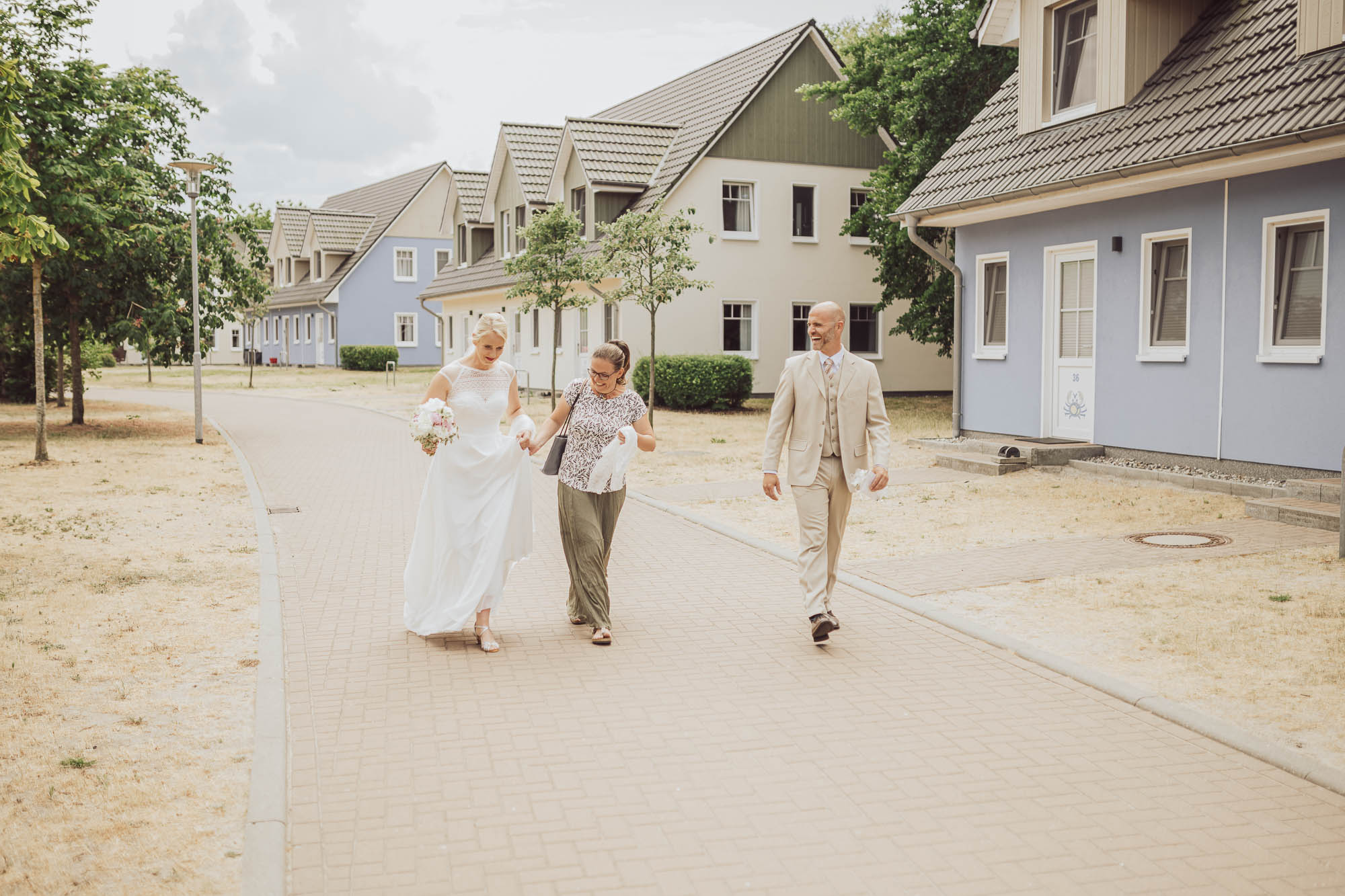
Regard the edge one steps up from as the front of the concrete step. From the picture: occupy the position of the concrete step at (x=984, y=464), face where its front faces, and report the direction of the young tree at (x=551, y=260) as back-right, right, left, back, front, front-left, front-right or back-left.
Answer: right

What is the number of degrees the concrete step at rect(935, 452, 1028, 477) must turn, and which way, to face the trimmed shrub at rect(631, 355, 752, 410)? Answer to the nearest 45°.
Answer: approximately 90° to its right

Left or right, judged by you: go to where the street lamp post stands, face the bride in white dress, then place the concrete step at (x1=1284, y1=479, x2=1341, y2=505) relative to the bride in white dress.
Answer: left

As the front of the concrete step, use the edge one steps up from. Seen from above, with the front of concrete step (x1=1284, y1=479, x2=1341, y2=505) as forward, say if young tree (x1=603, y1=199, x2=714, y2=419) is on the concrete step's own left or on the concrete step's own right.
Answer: on the concrete step's own right

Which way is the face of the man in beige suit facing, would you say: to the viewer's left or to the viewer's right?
to the viewer's left

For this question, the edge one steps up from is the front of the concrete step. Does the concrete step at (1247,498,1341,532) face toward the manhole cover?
yes

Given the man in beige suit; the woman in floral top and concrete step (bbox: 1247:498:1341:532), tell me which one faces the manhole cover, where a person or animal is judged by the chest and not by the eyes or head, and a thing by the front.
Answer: the concrete step

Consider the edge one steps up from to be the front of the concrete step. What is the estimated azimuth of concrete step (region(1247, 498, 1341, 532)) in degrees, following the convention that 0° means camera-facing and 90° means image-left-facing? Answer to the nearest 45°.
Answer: approximately 45°

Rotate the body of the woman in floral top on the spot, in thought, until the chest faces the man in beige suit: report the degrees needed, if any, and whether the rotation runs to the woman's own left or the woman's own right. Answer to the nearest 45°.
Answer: approximately 90° to the woman's own left

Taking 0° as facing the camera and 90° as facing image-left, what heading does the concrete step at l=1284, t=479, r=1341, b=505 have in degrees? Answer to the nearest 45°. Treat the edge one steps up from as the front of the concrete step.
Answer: approximately 45°

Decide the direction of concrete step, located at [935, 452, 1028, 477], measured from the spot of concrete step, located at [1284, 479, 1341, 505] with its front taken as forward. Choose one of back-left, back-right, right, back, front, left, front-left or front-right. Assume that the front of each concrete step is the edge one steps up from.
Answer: right

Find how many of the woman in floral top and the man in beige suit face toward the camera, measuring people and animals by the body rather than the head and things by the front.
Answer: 2

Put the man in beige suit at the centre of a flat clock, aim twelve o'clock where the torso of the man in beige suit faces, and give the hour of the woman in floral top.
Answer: The woman in floral top is roughly at 3 o'clock from the man in beige suit.

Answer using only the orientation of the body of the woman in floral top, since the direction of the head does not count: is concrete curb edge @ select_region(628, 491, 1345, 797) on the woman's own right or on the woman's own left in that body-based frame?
on the woman's own left

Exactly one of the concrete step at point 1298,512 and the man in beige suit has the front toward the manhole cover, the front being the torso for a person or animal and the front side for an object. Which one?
the concrete step

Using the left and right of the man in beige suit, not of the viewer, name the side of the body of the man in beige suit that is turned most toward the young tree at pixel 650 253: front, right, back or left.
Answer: back

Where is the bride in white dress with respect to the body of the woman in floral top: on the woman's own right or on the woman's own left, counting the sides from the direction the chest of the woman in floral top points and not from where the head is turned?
on the woman's own right

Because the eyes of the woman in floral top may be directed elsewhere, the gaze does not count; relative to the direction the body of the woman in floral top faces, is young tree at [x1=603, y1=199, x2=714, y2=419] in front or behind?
behind
